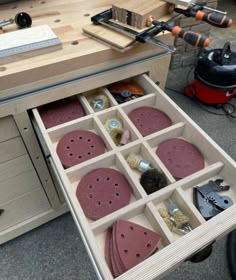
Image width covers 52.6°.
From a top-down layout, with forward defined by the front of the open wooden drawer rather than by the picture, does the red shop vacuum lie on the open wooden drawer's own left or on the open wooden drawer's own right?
on the open wooden drawer's own left

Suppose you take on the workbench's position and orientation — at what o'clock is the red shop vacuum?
The red shop vacuum is roughly at 9 o'clock from the workbench.

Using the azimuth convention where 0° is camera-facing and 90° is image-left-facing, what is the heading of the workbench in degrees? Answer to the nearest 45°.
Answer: approximately 315°

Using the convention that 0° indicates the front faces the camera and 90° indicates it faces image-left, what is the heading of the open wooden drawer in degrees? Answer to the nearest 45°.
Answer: approximately 315°
